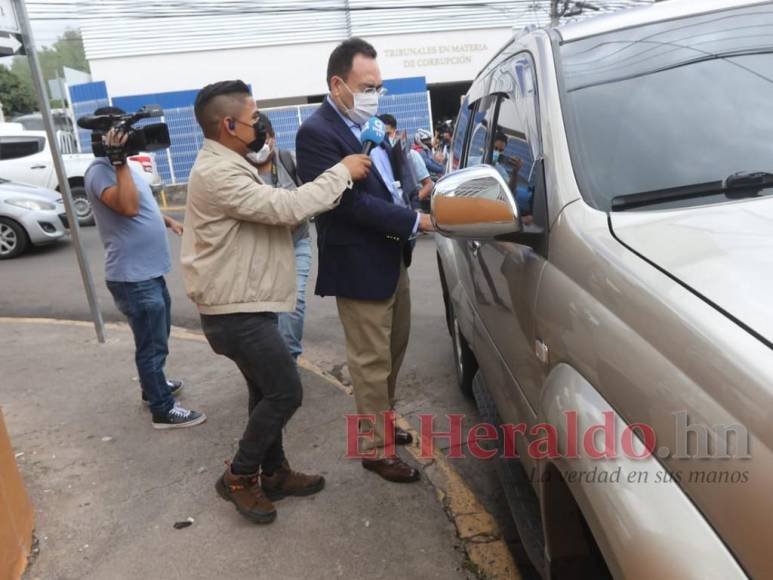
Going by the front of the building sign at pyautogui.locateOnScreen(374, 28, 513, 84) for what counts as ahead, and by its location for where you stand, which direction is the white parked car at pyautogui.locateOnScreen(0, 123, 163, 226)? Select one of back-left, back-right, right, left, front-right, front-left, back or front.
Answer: front-right

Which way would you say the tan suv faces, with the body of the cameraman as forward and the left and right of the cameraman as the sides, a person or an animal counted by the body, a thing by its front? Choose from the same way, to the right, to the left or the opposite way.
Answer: to the right

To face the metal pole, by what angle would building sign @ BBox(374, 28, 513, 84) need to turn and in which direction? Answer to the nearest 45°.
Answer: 0° — it already faces it

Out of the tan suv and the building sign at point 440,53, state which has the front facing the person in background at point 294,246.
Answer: the building sign

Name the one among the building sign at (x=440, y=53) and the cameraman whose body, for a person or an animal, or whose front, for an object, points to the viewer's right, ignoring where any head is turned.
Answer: the cameraman

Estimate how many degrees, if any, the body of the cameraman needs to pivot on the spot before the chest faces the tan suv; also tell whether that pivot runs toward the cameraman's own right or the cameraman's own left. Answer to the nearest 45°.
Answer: approximately 45° to the cameraman's own right

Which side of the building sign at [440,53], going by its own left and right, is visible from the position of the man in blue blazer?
front

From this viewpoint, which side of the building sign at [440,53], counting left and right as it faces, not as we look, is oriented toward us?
front

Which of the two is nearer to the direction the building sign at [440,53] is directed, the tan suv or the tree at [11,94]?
the tan suv

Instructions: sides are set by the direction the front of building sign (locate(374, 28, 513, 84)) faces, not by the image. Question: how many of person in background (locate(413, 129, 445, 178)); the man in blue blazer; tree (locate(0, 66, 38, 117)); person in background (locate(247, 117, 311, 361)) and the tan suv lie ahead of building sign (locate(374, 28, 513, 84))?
4

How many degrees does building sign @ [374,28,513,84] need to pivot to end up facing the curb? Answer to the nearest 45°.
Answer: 0° — it already faces it

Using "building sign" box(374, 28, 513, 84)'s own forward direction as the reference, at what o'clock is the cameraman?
The cameraman is roughly at 12 o'clock from the building sign.

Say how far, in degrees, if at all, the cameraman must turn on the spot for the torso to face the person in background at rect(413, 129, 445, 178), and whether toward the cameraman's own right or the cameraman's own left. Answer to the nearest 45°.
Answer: approximately 45° to the cameraman's own left

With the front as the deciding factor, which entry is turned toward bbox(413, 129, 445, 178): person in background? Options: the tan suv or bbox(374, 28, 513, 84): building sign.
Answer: the building sign

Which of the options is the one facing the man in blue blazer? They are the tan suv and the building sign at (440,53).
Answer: the building sign

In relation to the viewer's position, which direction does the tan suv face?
facing the viewer and to the right of the viewer

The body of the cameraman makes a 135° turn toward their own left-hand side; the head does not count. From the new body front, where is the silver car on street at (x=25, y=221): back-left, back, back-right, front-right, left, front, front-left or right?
front-right
